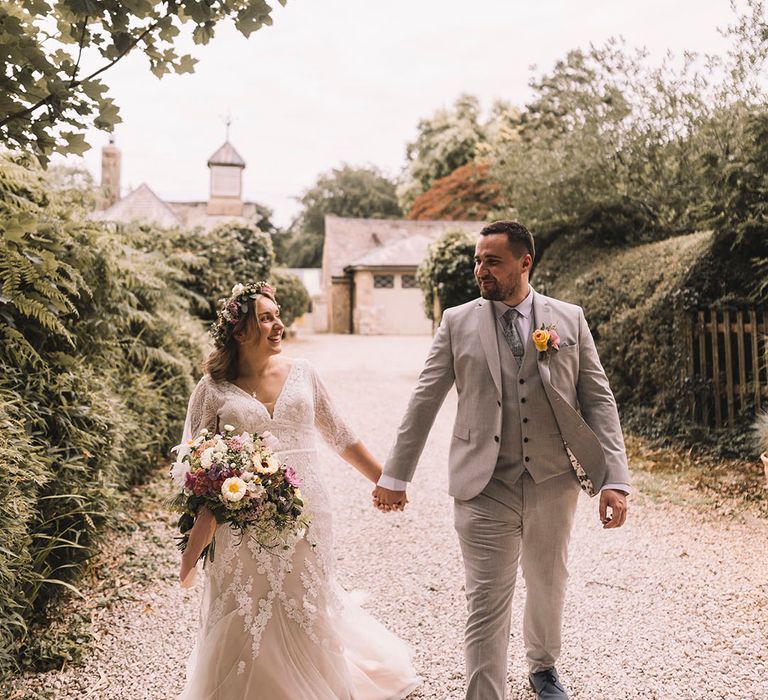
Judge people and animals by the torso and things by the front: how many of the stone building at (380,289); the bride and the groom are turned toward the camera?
3

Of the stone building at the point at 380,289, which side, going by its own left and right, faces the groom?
front

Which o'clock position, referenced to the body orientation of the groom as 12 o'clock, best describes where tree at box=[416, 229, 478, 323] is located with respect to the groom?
The tree is roughly at 6 o'clock from the groom.

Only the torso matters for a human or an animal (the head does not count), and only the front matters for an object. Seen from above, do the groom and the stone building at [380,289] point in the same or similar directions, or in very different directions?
same or similar directions

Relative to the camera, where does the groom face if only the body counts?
toward the camera

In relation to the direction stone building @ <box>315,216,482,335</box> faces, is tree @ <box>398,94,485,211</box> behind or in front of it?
behind

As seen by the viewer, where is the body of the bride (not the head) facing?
toward the camera

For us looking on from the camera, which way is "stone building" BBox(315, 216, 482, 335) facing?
facing the viewer

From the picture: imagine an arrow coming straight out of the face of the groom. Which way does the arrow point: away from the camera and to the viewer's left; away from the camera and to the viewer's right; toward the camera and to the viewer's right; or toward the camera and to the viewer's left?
toward the camera and to the viewer's left
